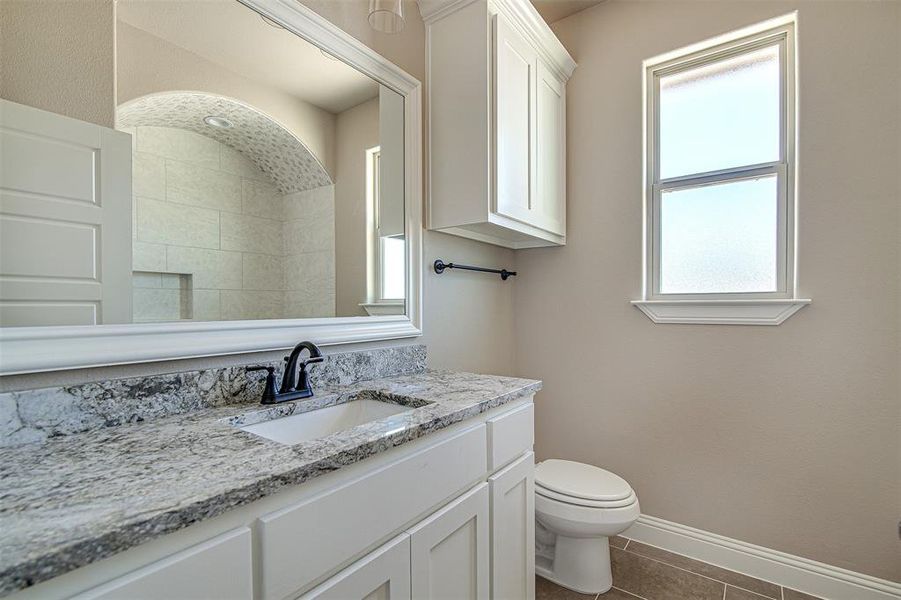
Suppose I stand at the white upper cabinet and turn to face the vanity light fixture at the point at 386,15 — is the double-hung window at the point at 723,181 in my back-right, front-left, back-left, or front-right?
back-left

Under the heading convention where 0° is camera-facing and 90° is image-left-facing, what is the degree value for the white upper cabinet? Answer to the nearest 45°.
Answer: approximately 315°

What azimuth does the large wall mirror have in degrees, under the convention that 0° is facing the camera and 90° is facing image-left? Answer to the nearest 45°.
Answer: approximately 315°

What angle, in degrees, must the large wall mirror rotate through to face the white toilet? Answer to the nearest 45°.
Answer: approximately 45° to its left
